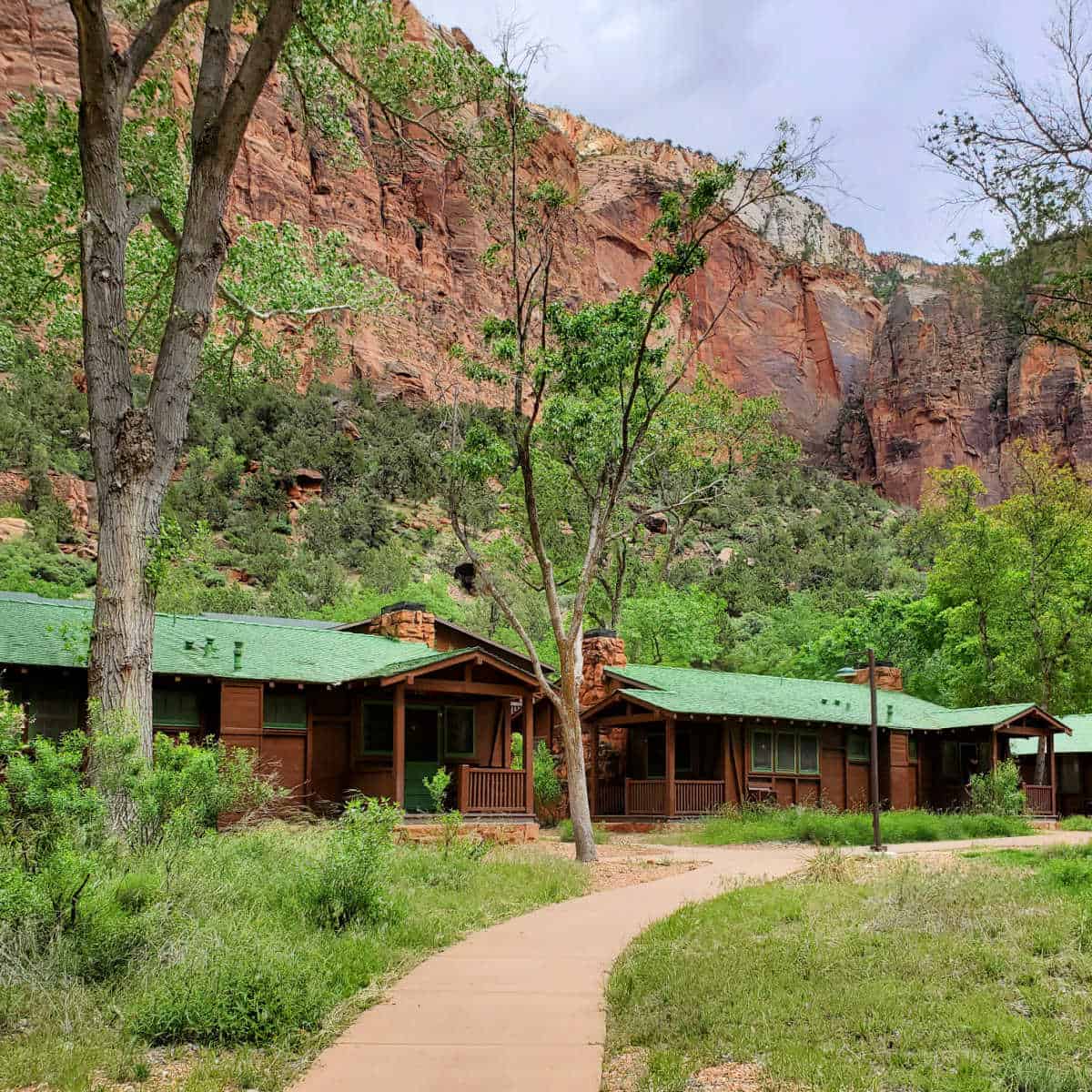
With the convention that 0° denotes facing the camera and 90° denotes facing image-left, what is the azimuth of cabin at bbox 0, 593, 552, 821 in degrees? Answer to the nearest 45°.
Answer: approximately 0°

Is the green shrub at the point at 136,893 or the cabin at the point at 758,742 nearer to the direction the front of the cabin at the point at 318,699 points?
the green shrub

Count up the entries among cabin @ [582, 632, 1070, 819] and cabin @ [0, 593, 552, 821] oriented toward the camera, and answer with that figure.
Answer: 2

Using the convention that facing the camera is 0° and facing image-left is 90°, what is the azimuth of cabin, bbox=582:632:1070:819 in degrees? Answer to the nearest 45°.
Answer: approximately 0°

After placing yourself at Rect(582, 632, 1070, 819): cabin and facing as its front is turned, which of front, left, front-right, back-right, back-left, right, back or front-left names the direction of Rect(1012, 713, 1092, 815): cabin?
back-left

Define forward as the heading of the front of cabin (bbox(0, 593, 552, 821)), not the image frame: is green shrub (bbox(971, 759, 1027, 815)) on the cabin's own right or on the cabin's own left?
on the cabin's own left

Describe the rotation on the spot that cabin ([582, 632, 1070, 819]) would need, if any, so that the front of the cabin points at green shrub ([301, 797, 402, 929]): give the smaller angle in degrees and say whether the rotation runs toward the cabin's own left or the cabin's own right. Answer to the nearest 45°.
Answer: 0° — it already faces it

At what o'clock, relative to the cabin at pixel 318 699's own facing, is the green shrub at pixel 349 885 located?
The green shrub is roughly at 12 o'clock from the cabin.
